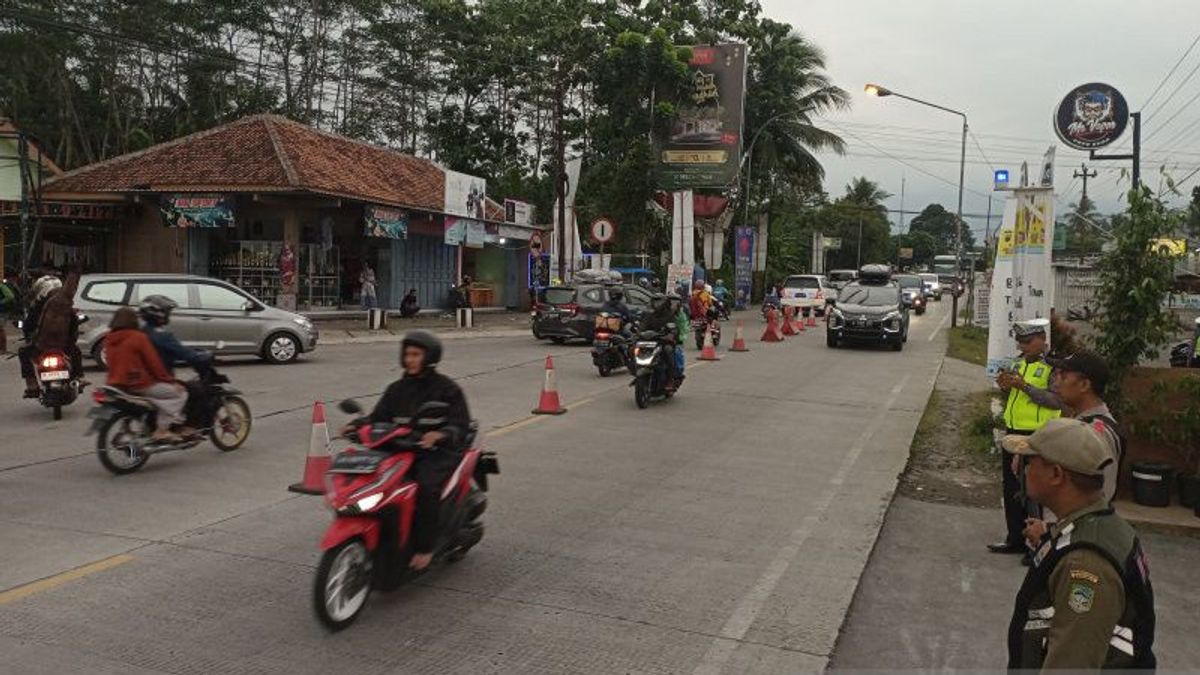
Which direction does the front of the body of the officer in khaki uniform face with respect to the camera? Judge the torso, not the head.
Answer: to the viewer's left

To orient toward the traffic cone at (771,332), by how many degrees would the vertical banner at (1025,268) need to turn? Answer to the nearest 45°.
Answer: approximately 135° to its right

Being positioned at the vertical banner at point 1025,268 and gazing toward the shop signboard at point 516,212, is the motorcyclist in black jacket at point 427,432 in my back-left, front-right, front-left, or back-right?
back-left

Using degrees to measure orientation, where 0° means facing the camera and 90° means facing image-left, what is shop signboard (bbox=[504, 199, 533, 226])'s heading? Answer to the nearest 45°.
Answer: approximately 0°

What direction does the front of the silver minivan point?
to the viewer's right

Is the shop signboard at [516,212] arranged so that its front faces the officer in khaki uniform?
yes

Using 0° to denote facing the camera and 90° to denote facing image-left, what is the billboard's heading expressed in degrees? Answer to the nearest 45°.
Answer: approximately 0°
